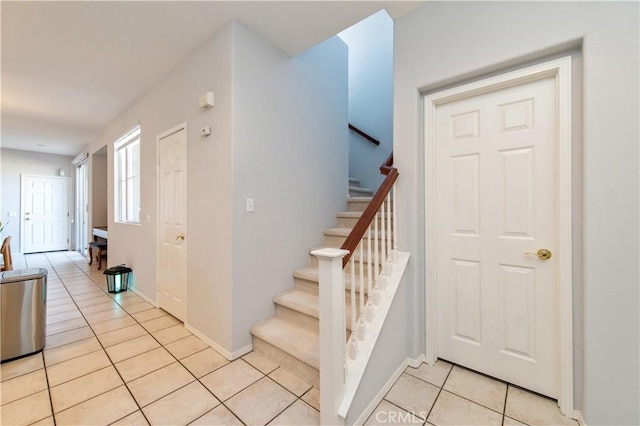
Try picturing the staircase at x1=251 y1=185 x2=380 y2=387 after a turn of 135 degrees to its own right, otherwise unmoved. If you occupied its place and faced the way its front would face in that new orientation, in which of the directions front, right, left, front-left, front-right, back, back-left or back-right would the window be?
front-left

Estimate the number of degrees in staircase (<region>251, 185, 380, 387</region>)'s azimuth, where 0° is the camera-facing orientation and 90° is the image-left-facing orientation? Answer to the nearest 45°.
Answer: approximately 45°

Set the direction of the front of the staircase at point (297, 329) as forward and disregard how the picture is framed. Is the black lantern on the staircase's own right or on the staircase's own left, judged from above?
on the staircase's own right

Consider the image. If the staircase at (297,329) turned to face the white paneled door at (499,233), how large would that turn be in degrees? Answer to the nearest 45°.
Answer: approximately 135° to its left

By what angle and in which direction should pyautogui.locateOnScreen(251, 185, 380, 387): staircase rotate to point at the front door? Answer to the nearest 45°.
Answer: approximately 90° to its right
